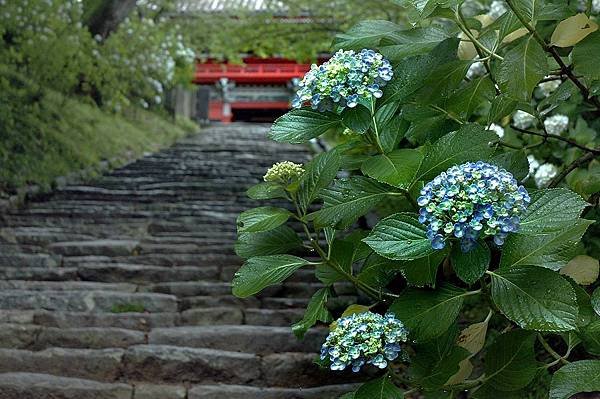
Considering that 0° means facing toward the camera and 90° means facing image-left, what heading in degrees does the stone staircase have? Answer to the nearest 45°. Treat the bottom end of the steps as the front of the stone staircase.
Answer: approximately 0°

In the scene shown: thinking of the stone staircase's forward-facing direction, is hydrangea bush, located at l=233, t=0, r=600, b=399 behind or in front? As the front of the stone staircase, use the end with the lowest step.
in front
